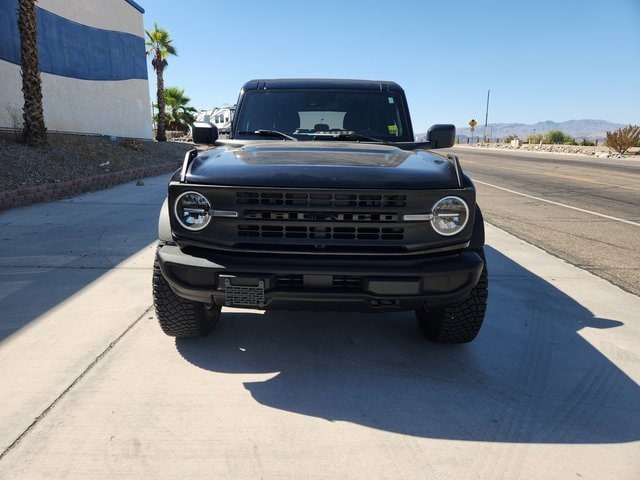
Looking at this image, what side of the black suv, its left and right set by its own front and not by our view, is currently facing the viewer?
front

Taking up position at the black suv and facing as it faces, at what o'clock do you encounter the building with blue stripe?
The building with blue stripe is roughly at 5 o'clock from the black suv.

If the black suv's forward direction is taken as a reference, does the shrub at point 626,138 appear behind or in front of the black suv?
behind

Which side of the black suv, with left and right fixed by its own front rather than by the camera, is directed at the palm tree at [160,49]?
back

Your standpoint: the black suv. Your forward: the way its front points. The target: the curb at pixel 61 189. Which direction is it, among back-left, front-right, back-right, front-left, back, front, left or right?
back-right

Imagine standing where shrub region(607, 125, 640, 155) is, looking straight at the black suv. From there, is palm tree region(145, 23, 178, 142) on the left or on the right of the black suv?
right

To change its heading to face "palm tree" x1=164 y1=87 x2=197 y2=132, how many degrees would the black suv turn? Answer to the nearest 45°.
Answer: approximately 180°
